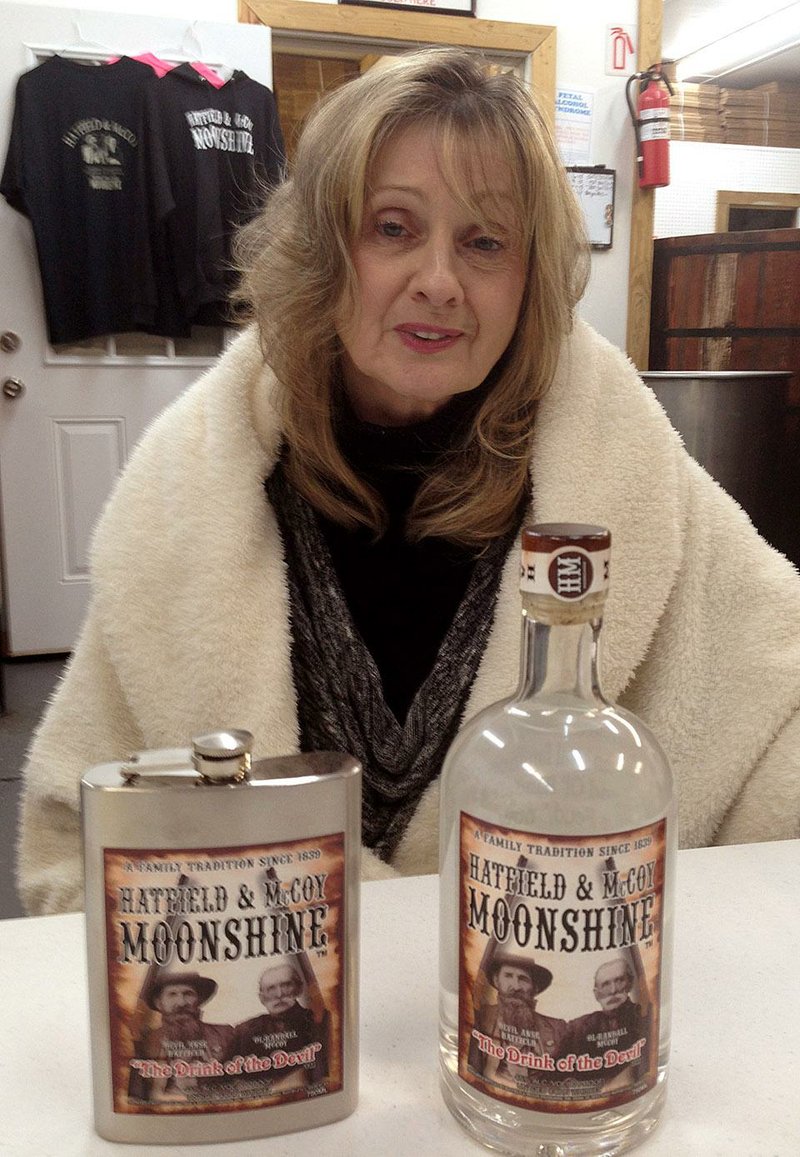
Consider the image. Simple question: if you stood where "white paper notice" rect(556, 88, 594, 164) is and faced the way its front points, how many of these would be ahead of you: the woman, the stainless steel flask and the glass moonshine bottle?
3

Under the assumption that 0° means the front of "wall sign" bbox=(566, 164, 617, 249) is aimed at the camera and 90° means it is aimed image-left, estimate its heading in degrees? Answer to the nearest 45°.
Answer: approximately 0°

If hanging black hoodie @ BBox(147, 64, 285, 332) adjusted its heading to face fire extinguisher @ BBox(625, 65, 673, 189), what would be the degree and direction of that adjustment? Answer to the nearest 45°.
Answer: approximately 90° to its left

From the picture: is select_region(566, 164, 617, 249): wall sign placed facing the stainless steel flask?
yes

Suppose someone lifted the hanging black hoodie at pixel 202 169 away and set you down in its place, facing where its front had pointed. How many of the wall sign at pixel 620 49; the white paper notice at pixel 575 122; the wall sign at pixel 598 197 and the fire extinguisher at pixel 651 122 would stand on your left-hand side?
4

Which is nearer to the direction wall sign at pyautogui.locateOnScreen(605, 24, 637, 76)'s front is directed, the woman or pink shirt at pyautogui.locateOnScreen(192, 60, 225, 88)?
the woman

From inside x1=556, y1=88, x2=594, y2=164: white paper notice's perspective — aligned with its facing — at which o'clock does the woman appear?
The woman is roughly at 12 o'clock from the white paper notice.

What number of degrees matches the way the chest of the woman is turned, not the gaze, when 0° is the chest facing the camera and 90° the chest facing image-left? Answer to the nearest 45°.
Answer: approximately 0°
